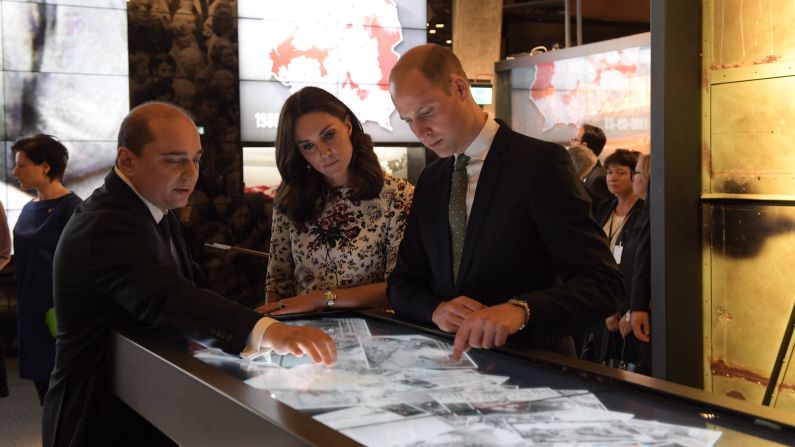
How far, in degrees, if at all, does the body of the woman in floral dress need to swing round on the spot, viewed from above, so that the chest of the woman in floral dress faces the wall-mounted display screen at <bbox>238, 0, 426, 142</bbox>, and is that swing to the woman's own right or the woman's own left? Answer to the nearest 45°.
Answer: approximately 180°

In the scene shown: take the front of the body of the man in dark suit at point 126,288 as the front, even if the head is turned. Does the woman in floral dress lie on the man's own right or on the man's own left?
on the man's own left

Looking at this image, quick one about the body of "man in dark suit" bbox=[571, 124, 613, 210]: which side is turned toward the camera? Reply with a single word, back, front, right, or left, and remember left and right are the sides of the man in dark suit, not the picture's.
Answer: left

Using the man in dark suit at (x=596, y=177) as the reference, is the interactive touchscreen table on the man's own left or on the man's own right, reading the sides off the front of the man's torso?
on the man's own left

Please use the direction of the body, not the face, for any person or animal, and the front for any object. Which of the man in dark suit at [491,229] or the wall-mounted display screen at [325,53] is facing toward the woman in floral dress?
the wall-mounted display screen

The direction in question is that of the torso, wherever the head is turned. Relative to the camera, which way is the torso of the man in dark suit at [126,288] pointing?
to the viewer's right

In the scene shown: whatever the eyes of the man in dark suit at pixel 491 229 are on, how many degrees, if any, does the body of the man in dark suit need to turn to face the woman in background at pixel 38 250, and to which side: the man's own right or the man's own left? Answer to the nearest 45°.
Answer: approximately 90° to the man's own right

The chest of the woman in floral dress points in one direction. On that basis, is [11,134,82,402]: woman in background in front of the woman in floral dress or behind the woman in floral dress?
behind

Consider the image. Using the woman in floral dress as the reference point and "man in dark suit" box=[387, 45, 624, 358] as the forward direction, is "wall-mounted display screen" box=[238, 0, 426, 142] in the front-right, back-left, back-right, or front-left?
back-left
